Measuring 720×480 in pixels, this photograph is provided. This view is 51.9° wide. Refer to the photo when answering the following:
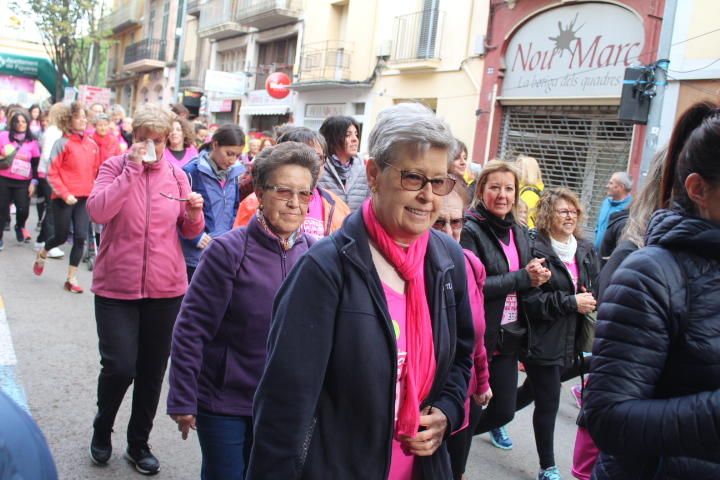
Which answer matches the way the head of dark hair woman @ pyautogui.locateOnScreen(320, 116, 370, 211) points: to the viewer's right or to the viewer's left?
to the viewer's right

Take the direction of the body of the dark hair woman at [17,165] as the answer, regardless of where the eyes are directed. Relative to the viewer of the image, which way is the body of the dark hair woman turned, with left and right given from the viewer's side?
facing the viewer

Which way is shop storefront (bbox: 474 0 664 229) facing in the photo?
toward the camera

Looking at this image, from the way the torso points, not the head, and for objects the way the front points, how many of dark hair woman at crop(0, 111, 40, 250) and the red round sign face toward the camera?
2

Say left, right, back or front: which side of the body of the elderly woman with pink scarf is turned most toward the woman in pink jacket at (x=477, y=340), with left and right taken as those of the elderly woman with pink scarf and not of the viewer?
left

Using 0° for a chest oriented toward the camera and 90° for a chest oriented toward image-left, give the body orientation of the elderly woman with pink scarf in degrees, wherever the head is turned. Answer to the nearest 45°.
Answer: approximately 315°

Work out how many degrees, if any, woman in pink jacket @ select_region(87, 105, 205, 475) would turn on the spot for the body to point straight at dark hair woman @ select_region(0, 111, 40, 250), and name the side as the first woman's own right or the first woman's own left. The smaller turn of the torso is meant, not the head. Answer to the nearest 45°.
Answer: approximately 180°

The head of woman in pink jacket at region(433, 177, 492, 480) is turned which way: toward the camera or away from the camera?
toward the camera

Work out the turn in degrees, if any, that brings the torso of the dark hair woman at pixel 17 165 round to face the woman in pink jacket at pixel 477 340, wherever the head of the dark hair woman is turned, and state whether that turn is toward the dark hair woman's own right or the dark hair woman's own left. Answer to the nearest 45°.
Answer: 0° — they already face them

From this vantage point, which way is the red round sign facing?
toward the camera

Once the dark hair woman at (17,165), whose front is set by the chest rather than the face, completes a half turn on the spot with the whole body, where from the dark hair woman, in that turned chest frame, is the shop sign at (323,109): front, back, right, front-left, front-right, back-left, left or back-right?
front-right

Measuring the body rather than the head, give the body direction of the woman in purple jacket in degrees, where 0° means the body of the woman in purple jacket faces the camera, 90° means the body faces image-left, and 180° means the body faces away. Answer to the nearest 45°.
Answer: approximately 315°

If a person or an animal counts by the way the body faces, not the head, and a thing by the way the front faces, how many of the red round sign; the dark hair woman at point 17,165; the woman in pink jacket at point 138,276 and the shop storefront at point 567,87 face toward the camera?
4
